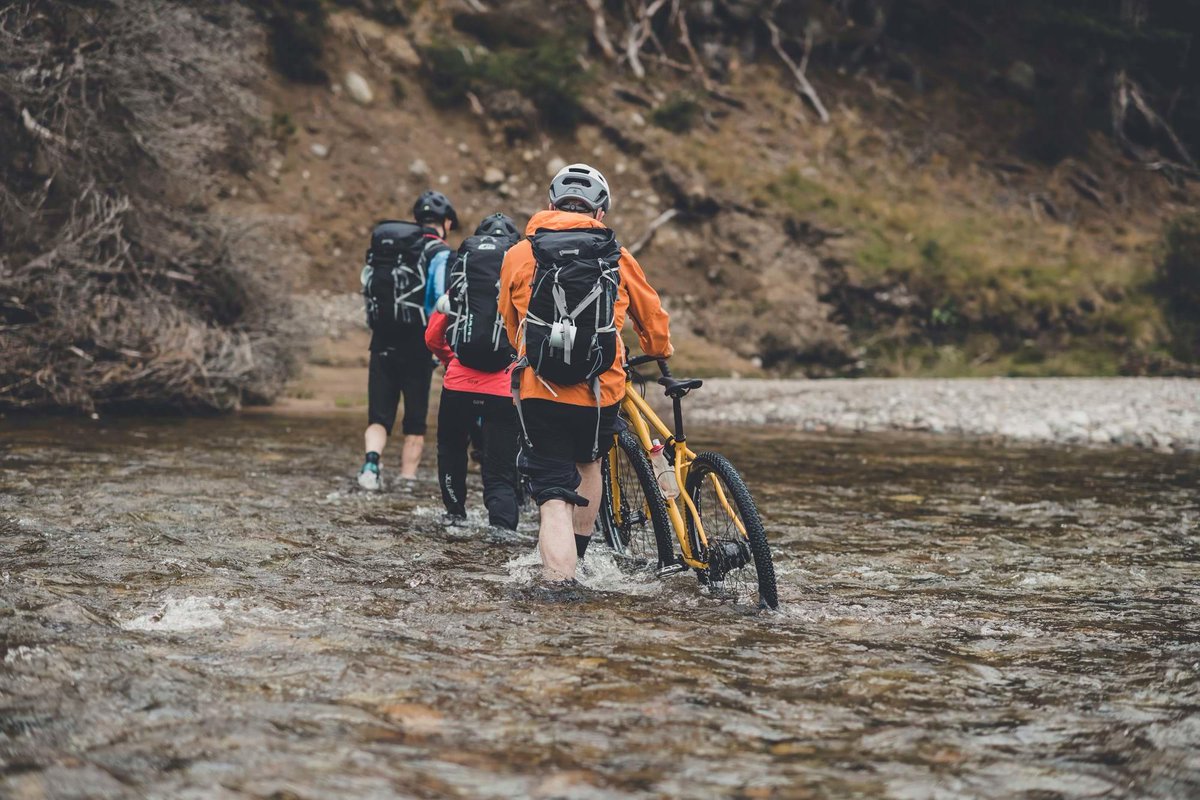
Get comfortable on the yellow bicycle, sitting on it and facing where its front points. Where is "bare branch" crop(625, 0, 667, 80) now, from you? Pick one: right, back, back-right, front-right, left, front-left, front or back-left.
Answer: front-right

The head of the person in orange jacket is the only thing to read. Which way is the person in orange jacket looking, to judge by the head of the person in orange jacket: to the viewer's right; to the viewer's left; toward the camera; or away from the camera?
away from the camera

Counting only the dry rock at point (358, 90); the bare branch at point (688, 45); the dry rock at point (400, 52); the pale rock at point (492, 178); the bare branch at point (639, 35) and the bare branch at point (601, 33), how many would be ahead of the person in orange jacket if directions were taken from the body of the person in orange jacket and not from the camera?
6

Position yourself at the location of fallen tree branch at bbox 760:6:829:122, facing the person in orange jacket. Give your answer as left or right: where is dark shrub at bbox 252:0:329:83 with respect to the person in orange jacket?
right

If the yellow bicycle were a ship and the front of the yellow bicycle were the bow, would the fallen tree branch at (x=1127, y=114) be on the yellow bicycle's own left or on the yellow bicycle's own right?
on the yellow bicycle's own right

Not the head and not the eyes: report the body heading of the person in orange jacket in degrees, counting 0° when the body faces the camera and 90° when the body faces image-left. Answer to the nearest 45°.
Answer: approximately 180°

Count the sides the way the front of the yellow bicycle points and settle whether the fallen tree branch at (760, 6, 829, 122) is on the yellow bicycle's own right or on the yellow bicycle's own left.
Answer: on the yellow bicycle's own right

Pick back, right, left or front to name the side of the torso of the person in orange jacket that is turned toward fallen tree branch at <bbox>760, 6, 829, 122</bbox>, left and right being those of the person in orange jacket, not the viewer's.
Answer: front

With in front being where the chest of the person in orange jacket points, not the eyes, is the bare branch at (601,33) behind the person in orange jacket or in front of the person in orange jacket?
in front

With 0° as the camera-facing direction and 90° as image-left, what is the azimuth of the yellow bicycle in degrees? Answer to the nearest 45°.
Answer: approximately 135°
